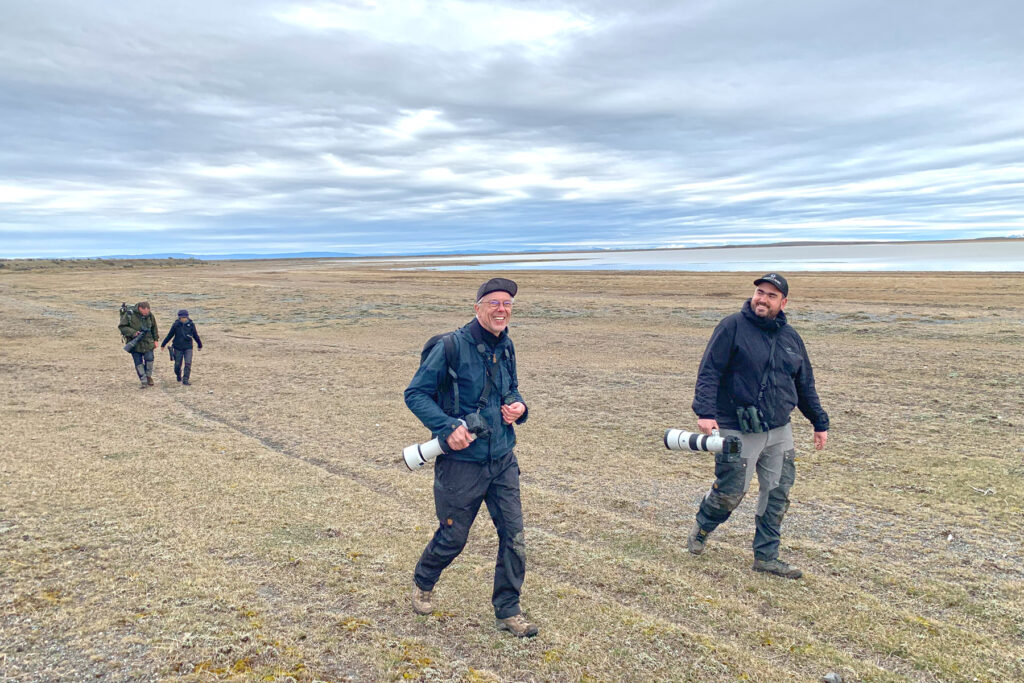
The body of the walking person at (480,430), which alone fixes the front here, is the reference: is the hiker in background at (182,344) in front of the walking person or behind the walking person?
behind

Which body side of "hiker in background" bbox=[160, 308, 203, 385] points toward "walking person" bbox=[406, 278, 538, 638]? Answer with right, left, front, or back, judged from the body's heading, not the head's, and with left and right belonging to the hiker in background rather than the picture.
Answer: front

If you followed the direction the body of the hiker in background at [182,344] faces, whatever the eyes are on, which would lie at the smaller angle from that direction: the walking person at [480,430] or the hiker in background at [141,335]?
the walking person

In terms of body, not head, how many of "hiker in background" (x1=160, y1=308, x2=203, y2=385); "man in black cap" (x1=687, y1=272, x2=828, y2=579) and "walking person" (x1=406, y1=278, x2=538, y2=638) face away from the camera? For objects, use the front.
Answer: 0

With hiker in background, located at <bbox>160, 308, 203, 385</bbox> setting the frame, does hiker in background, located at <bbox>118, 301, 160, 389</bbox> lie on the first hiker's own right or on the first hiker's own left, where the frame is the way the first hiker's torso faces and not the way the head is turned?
on the first hiker's own right

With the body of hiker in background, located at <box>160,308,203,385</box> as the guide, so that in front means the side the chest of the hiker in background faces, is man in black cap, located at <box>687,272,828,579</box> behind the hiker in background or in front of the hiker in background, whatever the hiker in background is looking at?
in front

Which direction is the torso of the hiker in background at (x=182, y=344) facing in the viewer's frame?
toward the camera

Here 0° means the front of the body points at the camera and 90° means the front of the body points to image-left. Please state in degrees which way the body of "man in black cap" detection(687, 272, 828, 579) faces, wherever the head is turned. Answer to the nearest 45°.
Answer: approximately 315°

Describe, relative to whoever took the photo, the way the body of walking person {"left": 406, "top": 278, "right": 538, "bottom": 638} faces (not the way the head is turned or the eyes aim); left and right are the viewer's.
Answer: facing the viewer and to the right of the viewer

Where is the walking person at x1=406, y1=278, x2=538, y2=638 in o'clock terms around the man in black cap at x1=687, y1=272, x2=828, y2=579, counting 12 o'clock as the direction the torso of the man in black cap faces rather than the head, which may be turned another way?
The walking person is roughly at 3 o'clock from the man in black cap.

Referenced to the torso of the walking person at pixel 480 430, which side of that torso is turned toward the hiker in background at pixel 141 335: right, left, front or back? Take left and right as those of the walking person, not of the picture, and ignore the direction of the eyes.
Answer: back

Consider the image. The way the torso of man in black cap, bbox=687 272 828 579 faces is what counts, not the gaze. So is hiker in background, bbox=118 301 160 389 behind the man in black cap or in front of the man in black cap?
behind

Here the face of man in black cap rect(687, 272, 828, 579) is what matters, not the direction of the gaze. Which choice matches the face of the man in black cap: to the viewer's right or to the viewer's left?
to the viewer's left

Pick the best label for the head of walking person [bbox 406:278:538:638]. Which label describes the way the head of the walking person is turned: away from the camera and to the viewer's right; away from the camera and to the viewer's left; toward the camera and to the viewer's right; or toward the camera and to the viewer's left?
toward the camera and to the viewer's right

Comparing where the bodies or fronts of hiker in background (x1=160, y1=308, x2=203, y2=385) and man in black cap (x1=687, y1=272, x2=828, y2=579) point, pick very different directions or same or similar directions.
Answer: same or similar directions
